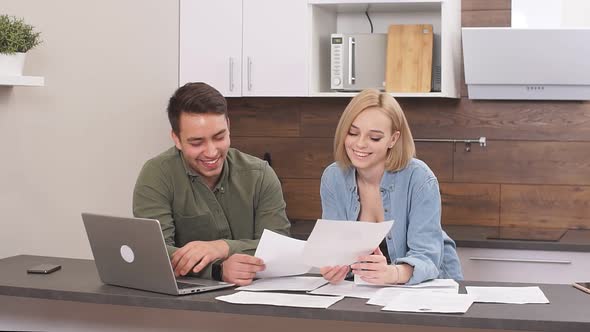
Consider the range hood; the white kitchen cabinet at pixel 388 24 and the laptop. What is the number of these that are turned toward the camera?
2

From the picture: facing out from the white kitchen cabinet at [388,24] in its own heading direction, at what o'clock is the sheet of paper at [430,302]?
The sheet of paper is roughly at 12 o'clock from the white kitchen cabinet.

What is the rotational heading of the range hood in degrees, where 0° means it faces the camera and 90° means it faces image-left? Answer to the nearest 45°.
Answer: approximately 0°

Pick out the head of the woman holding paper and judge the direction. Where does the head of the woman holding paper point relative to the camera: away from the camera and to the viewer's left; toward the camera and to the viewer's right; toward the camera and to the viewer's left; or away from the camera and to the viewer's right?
toward the camera and to the viewer's left

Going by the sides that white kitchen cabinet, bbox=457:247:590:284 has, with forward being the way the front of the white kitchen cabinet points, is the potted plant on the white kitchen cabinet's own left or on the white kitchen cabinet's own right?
on the white kitchen cabinet's own right

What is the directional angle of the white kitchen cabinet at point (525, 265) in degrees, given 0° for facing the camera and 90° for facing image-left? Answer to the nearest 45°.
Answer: approximately 0°

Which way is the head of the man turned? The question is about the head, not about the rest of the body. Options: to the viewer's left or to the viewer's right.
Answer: to the viewer's right

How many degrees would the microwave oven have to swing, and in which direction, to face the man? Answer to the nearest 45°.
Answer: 0° — it already faces them

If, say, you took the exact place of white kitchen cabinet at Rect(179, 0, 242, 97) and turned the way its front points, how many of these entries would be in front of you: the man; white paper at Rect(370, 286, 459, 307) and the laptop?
3
